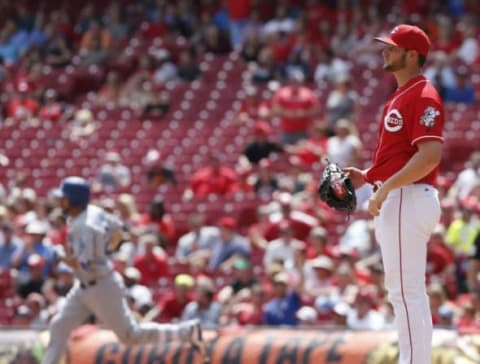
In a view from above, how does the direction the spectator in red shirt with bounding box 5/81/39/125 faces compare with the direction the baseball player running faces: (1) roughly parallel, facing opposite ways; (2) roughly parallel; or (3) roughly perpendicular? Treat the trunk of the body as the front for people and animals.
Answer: roughly perpendicular

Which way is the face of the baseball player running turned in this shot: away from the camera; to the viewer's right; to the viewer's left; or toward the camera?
to the viewer's left

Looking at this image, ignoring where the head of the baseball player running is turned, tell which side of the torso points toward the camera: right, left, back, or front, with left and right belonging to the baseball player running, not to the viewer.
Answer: left

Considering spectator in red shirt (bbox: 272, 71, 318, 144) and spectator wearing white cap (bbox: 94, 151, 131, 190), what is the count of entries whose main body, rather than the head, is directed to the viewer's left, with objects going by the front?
0

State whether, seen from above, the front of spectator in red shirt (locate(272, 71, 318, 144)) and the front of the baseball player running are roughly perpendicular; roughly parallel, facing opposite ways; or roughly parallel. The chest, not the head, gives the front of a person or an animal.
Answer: roughly perpendicular

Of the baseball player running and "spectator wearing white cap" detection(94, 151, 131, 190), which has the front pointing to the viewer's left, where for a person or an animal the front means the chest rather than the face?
the baseball player running

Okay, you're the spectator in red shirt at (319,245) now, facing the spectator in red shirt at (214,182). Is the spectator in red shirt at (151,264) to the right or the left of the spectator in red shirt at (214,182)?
left

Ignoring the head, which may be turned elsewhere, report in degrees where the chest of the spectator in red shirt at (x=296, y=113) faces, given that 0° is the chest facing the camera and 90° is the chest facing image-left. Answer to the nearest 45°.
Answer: approximately 0°

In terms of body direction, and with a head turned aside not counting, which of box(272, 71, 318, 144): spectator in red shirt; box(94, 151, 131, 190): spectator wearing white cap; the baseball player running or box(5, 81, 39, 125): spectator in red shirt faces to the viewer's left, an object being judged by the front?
the baseball player running

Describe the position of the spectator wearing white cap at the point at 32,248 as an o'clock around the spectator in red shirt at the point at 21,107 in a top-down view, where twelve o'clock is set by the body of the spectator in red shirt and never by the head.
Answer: The spectator wearing white cap is roughly at 12 o'clock from the spectator in red shirt.

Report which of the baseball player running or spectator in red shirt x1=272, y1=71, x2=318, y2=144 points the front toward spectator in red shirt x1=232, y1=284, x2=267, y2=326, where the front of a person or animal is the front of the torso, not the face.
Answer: spectator in red shirt x1=272, y1=71, x2=318, y2=144

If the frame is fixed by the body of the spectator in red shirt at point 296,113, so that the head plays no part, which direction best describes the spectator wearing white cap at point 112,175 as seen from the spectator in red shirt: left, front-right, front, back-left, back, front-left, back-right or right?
right
